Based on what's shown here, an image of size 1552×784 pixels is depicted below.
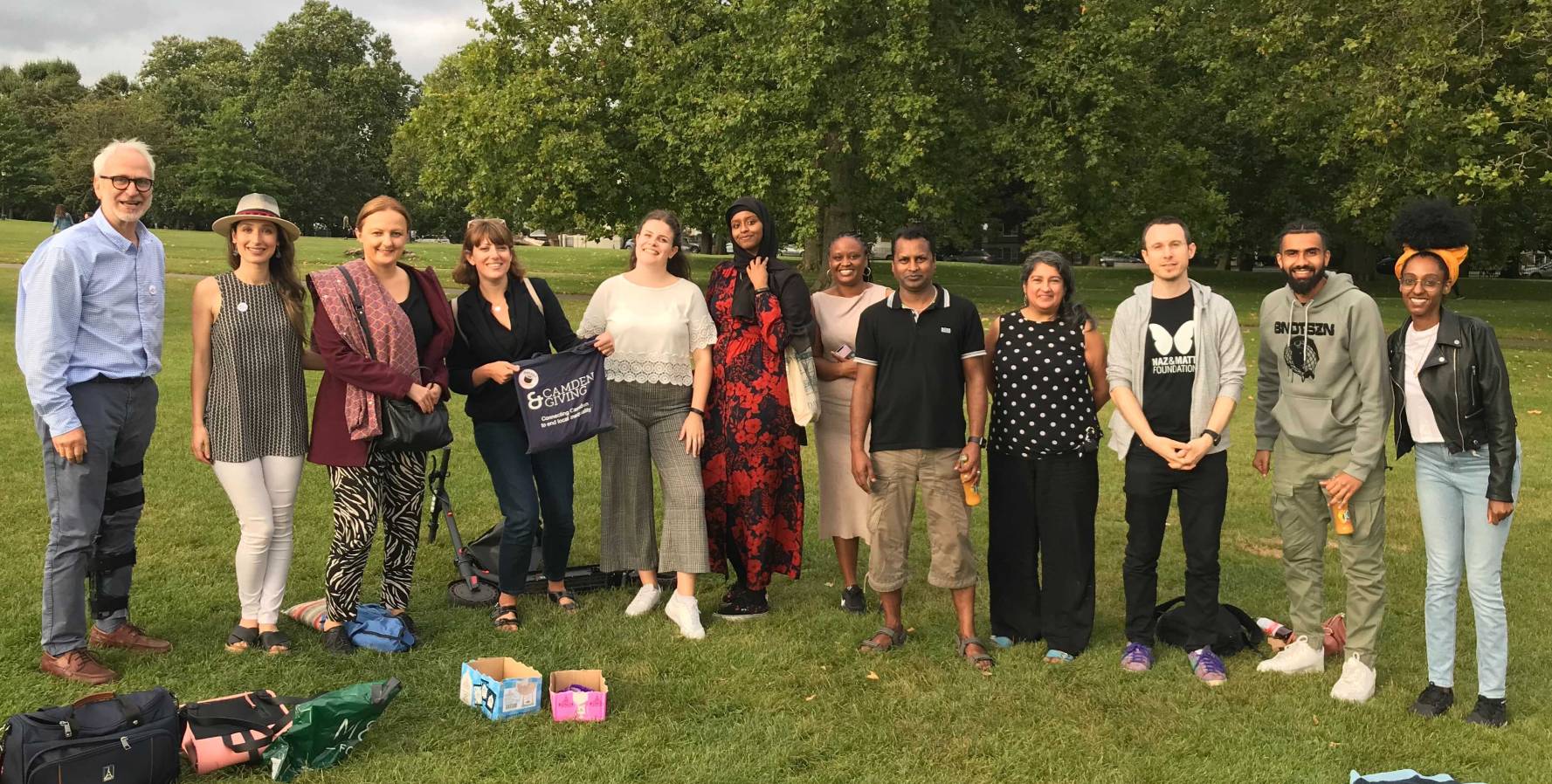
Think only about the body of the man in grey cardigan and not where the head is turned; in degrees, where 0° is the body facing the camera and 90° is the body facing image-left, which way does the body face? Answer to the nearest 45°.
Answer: approximately 0°

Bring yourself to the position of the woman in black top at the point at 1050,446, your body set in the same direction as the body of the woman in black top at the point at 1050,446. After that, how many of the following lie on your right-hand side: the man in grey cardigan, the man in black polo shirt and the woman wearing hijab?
2

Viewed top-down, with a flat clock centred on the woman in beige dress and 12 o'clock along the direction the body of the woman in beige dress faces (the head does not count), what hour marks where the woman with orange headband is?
The woman with orange headband is roughly at 10 o'clock from the woman in beige dress.

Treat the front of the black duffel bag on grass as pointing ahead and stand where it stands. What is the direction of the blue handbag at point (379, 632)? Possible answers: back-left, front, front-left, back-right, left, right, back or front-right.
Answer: back-left

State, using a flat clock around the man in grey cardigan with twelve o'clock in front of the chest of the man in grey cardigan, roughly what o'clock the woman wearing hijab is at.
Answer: The woman wearing hijab is roughly at 3 o'clock from the man in grey cardigan.

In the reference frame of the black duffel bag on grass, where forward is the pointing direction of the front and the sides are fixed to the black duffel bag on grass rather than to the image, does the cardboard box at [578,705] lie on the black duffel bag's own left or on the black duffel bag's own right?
on the black duffel bag's own left

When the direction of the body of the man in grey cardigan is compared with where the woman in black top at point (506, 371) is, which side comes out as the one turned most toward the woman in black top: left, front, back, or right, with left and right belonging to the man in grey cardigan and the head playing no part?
right

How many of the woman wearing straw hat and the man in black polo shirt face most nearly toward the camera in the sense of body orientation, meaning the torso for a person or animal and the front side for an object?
2
